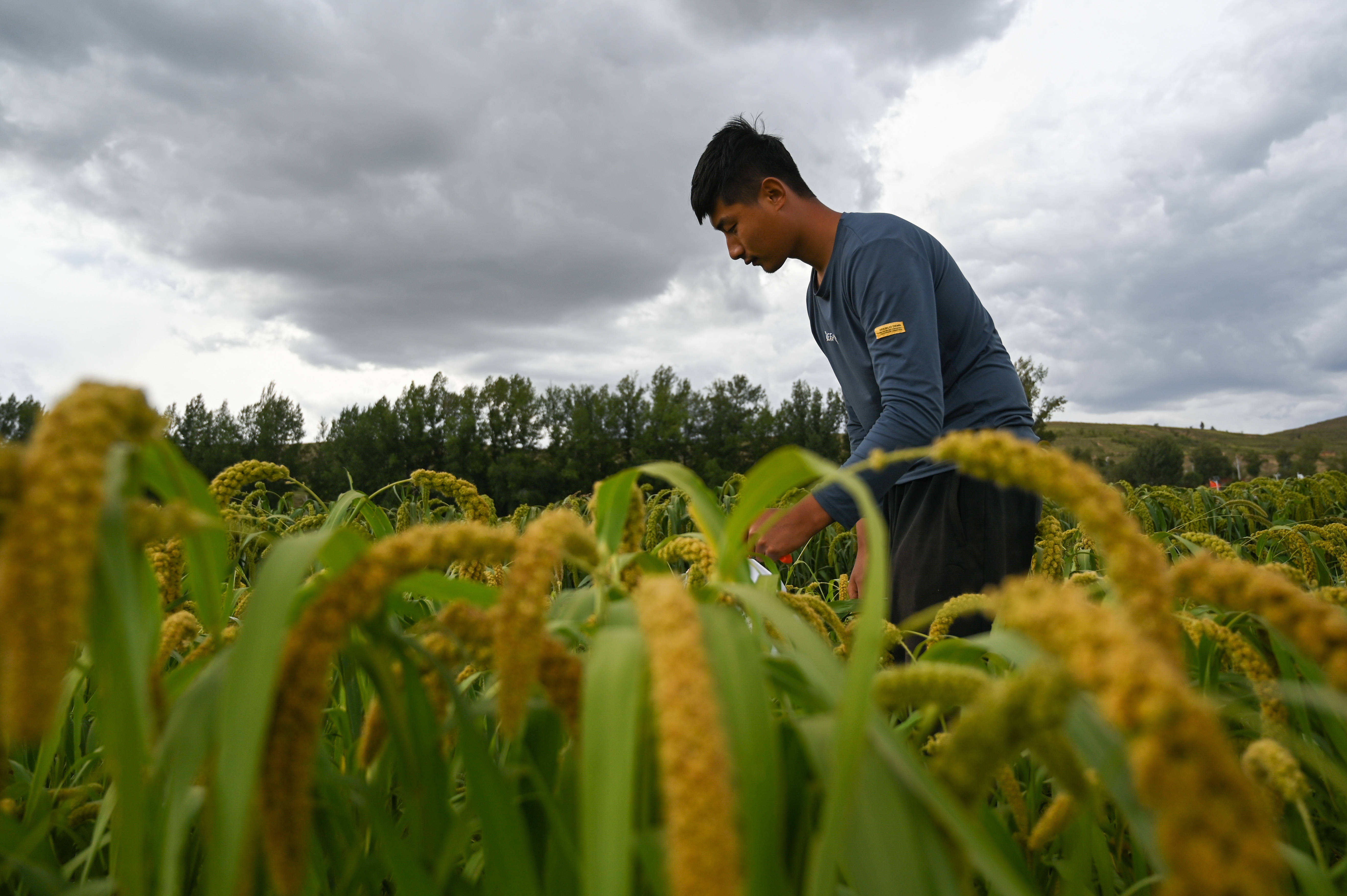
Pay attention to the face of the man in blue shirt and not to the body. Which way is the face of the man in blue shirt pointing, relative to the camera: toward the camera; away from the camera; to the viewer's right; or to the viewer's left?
to the viewer's left

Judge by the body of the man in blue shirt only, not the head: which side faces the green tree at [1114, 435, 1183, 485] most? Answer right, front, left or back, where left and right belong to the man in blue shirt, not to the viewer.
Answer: right

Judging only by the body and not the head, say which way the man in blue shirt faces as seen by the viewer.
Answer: to the viewer's left
